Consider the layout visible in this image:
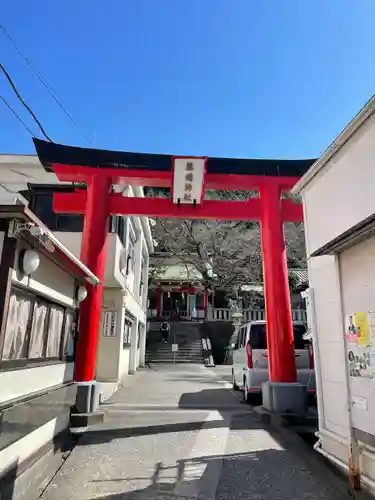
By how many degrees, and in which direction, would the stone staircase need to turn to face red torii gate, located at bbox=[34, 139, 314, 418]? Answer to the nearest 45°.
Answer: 0° — it already faces it

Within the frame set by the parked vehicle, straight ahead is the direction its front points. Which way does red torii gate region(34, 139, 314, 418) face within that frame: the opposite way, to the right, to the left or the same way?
the opposite way

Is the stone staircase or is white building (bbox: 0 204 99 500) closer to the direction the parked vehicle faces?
the stone staircase

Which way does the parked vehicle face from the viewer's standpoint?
away from the camera

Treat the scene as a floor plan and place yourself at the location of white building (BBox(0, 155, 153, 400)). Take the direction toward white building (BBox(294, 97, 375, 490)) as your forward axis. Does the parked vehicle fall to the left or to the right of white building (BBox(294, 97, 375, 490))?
left

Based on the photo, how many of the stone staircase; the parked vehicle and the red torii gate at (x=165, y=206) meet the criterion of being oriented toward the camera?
2

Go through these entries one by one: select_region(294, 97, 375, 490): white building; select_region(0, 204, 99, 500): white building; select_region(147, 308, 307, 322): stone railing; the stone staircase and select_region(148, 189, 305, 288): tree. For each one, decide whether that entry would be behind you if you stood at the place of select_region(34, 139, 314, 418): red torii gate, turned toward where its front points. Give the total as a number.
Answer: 3

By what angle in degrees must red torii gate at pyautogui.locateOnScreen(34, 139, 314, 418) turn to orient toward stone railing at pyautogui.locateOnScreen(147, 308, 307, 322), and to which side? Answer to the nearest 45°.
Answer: approximately 180°

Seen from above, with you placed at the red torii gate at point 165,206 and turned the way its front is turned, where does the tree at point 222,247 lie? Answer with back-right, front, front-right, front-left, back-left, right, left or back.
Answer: back

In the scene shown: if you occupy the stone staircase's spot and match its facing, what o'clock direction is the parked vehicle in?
The parked vehicle is roughly at 12 o'clock from the stone staircase.

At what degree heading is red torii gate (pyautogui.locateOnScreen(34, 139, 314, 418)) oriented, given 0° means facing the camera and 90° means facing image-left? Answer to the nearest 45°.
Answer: approximately 0°

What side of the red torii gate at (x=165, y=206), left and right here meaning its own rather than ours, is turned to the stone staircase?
back

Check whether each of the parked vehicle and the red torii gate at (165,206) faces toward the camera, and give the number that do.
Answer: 1
